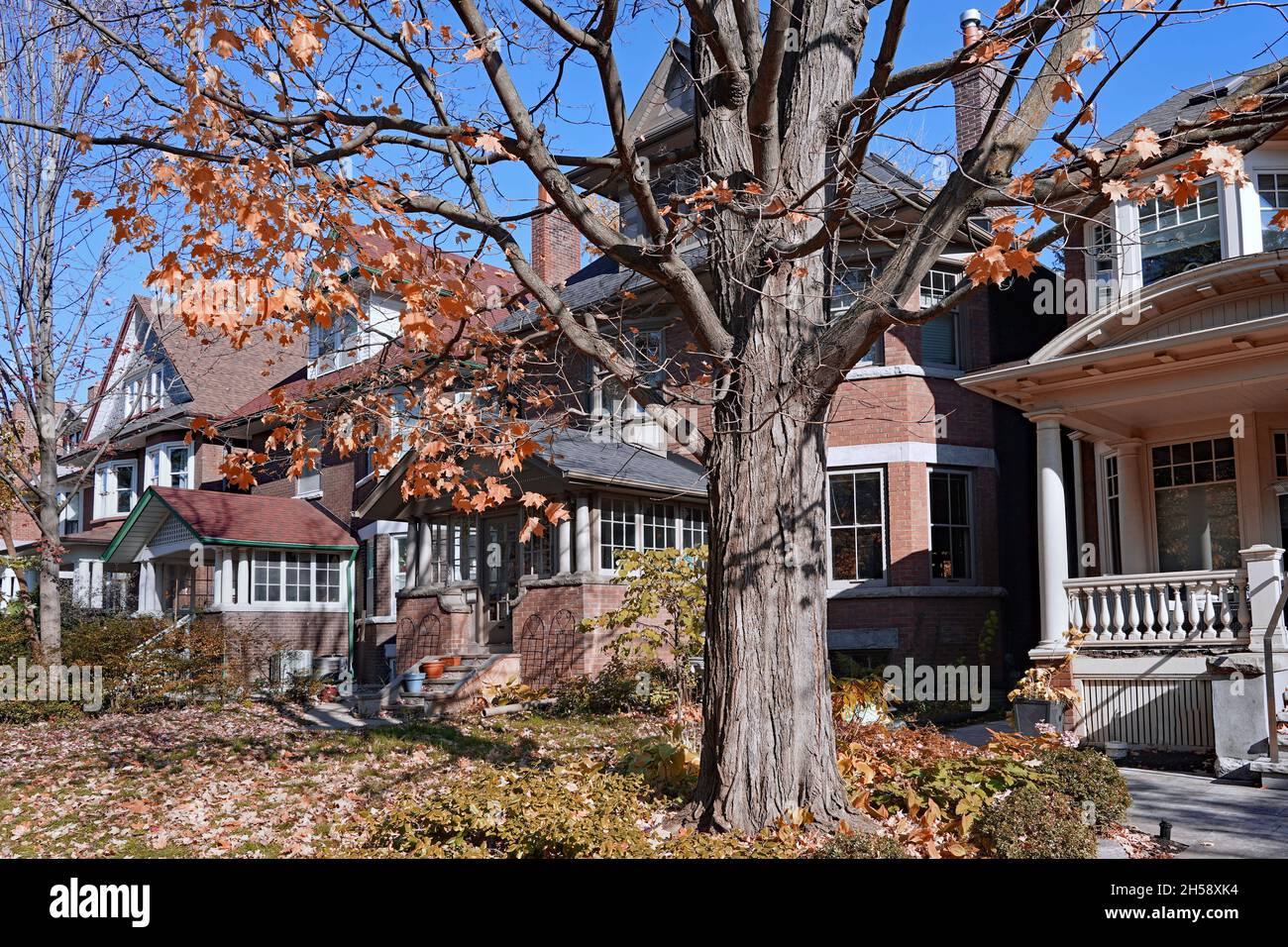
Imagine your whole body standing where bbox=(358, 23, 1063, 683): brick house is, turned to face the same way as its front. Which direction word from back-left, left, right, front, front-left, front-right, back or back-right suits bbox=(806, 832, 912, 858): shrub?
front-left

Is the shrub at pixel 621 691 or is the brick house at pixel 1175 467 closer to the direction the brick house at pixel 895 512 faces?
the shrub

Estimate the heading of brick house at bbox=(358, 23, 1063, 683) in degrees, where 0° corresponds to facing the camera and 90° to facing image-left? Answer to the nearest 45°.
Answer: approximately 45°

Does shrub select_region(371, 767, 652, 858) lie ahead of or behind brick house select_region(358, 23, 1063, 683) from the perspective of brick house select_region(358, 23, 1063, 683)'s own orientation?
ahead

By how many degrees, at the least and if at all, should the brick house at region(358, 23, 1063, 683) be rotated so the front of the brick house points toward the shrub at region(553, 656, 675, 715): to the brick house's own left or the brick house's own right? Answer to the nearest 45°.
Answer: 0° — it already faces it
